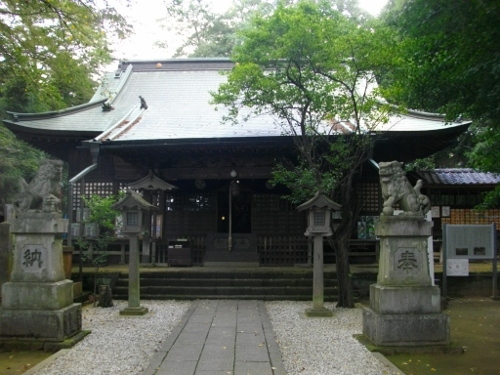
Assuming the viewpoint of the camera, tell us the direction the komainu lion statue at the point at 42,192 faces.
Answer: facing to the right of the viewer

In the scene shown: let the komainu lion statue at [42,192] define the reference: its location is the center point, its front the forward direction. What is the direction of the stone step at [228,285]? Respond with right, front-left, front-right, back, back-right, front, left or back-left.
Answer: front-left

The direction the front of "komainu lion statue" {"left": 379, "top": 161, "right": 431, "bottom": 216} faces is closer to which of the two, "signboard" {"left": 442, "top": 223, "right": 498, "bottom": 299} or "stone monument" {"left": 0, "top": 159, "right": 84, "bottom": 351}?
the stone monument

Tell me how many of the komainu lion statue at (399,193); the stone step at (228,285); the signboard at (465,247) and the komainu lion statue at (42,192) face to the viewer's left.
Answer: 1

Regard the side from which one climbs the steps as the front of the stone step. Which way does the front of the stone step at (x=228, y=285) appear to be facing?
toward the camera

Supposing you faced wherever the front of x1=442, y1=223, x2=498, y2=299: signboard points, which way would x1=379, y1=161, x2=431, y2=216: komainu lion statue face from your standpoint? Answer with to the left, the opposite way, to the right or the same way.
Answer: to the right

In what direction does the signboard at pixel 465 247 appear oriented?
toward the camera

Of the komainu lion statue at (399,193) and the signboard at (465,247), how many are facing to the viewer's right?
0

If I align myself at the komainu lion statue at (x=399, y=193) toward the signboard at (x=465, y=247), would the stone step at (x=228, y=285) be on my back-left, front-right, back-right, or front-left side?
front-left

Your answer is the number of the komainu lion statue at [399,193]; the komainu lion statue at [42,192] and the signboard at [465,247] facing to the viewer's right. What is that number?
1

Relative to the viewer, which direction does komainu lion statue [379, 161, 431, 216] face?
to the viewer's left

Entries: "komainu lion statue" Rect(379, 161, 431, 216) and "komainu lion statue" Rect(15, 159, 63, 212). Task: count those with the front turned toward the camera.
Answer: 0
